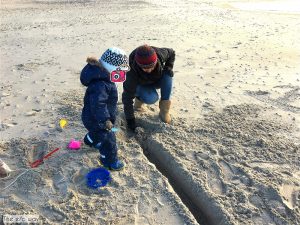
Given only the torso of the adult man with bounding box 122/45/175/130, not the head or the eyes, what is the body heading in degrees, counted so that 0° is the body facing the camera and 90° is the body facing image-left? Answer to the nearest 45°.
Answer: approximately 0°

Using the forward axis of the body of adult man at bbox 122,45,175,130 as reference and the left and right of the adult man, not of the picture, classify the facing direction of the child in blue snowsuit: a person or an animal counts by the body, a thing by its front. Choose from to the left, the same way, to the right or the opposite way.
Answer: to the left

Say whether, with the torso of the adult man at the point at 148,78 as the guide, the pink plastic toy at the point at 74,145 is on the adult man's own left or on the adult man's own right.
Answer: on the adult man's own right

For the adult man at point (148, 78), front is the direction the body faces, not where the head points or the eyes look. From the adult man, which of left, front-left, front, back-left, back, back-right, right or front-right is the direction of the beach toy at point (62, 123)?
right

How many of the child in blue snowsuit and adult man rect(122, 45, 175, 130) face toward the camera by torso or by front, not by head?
1

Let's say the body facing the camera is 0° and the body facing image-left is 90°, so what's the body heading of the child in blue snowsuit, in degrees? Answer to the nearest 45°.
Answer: approximately 270°

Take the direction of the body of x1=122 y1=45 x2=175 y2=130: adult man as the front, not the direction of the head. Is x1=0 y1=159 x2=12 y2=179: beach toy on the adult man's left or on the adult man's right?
on the adult man's right

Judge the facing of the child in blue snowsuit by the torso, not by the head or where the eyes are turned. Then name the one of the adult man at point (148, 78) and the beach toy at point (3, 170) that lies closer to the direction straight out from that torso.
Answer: the adult man

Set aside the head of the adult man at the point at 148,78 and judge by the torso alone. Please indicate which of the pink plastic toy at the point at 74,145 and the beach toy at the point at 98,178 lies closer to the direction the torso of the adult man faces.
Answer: the beach toy

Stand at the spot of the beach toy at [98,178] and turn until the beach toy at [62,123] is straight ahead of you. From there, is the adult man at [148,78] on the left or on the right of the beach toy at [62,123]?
right

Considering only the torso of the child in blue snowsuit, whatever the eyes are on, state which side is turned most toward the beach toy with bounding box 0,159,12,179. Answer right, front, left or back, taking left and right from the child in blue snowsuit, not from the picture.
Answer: back
